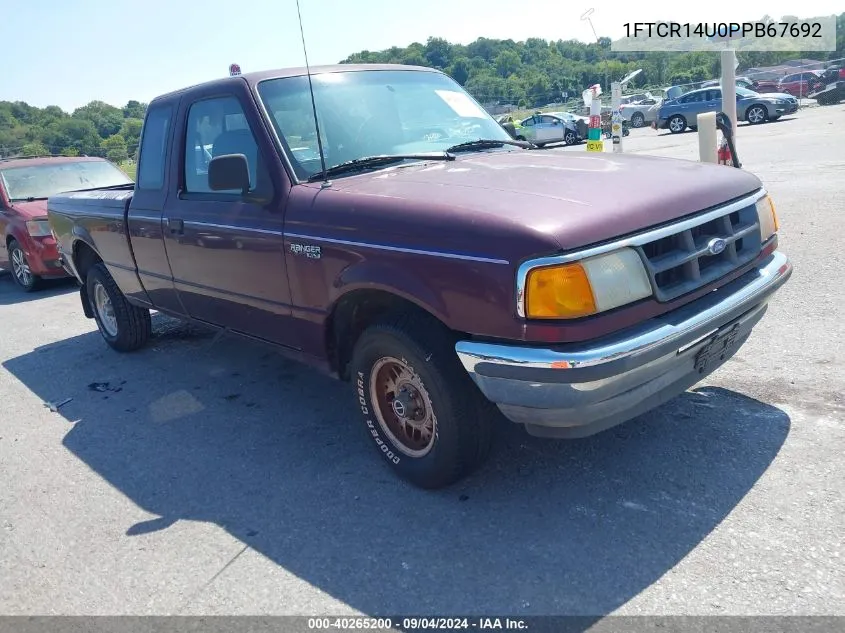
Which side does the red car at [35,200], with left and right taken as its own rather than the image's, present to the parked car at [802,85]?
left

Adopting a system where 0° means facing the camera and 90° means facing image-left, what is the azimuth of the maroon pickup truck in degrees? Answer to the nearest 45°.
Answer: approximately 315°

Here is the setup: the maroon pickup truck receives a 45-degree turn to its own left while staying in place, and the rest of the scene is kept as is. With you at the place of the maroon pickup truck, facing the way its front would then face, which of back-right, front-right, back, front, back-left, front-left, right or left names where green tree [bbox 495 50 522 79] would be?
left

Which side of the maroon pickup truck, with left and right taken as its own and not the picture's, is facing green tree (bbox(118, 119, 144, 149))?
back

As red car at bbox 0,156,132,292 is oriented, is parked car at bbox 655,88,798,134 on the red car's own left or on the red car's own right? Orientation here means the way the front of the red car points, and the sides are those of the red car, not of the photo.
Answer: on the red car's own left

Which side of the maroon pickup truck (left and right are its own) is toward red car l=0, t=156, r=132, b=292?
back

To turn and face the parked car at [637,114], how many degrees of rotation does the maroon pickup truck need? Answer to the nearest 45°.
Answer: approximately 135° to its left

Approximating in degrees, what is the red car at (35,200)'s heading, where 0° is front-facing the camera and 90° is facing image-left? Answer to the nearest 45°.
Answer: approximately 315°

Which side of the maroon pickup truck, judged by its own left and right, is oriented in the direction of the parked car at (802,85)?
left

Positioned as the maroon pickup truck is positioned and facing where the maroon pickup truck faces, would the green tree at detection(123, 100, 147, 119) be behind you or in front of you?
behind
